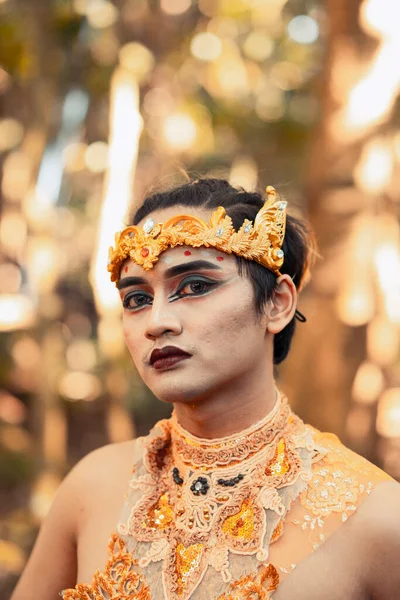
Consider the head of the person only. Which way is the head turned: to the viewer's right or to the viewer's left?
to the viewer's left

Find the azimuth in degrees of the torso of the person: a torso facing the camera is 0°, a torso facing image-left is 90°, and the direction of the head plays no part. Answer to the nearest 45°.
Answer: approximately 45°

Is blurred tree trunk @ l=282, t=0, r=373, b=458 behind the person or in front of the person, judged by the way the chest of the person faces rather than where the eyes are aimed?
behind
